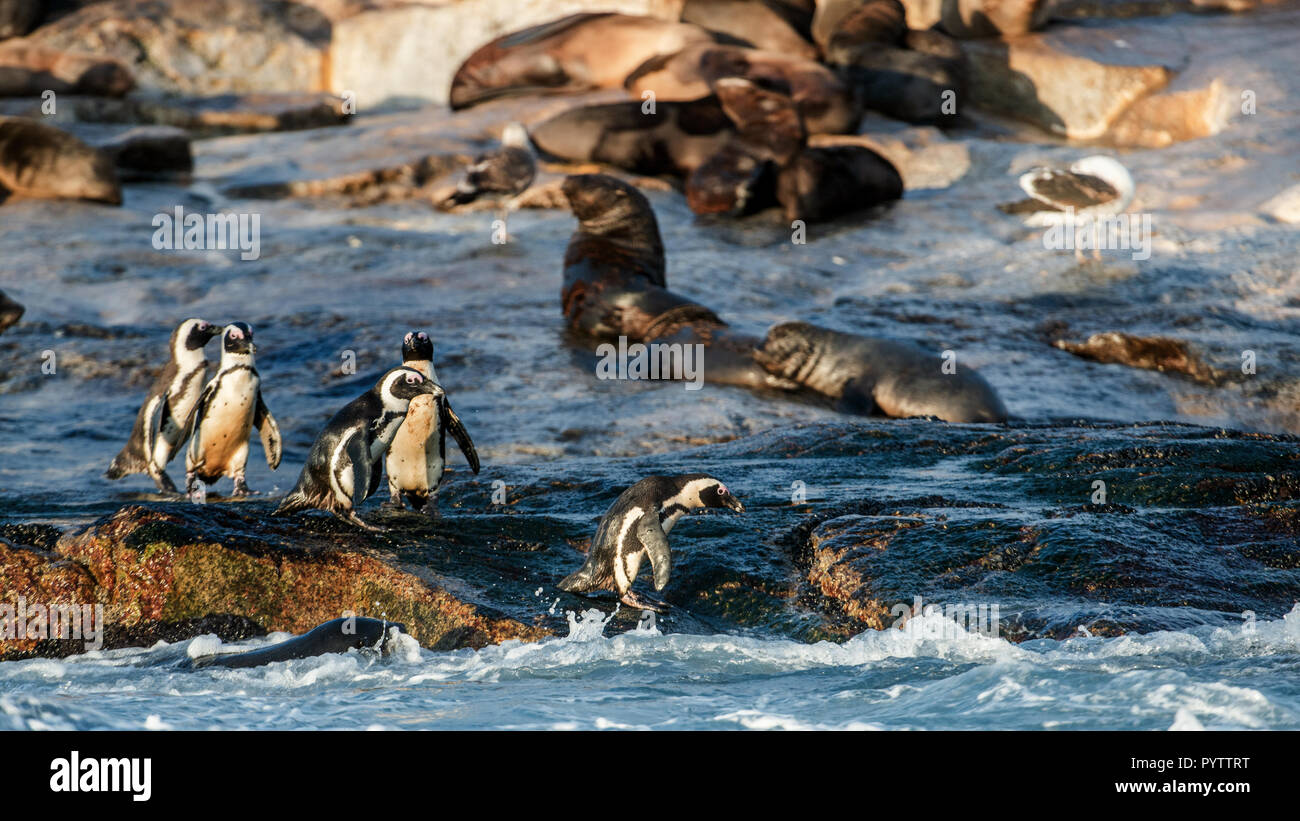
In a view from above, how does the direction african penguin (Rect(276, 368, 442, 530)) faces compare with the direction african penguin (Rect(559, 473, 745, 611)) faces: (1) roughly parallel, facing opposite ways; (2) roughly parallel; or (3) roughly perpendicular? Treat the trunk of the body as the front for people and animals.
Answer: roughly parallel

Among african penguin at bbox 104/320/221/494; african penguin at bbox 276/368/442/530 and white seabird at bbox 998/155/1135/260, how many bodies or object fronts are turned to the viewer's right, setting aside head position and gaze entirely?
3

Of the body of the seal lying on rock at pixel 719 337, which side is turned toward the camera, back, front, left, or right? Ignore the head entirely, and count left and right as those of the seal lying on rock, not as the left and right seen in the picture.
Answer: left

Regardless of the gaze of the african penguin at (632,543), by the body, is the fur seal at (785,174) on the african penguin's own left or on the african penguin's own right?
on the african penguin's own left

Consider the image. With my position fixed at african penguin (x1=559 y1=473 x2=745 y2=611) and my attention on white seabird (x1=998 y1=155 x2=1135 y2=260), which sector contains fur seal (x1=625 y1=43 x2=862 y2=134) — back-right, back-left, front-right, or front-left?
front-left

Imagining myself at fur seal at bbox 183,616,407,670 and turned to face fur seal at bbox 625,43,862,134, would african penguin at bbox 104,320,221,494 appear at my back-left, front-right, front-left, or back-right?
front-left

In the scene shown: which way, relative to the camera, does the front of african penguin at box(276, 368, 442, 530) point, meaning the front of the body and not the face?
to the viewer's right

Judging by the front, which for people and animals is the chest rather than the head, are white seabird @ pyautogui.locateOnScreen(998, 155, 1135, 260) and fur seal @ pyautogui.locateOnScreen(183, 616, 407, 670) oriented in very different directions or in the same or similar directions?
same or similar directions

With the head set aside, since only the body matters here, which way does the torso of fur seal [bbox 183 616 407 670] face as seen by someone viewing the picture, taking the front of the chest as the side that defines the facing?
to the viewer's right

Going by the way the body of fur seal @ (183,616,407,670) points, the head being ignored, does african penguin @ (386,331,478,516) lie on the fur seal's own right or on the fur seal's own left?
on the fur seal's own left

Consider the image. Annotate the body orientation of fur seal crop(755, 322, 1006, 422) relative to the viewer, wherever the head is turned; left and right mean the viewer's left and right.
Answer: facing to the left of the viewer

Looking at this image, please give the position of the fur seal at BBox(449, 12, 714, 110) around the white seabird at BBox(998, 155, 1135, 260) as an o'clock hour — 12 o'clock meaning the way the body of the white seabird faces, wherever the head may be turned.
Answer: The fur seal is roughly at 7 o'clock from the white seabird.

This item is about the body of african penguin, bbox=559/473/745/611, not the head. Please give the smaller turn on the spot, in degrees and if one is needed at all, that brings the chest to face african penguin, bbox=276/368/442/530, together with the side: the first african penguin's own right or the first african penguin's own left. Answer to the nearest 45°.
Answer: approximately 135° to the first african penguin's own left

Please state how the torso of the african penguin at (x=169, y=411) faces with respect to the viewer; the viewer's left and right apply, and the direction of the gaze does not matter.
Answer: facing to the right of the viewer
